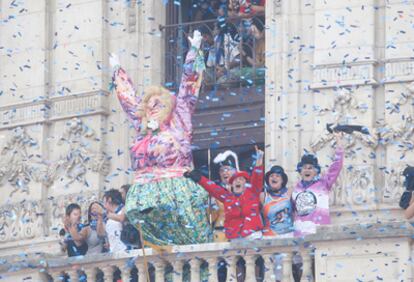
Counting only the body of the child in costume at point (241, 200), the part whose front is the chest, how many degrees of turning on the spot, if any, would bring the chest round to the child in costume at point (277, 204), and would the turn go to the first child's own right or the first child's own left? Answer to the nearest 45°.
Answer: approximately 90° to the first child's own left

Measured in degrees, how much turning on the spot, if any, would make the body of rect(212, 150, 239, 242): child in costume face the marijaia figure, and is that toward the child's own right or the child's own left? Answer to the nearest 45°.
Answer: approximately 45° to the child's own right

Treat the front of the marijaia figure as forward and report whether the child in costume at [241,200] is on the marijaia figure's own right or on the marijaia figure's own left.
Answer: on the marijaia figure's own left

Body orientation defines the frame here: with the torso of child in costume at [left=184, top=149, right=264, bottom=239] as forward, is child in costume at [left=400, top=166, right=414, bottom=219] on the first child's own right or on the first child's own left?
on the first child's own left

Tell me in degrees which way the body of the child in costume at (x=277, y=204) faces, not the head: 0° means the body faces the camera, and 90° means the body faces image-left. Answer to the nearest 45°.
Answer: approximately 0°

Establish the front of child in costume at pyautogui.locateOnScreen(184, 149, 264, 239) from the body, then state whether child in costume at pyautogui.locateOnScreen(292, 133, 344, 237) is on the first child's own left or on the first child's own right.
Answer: on the first child's own left

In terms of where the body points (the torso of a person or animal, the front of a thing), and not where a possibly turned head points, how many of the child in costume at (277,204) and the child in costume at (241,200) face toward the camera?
2

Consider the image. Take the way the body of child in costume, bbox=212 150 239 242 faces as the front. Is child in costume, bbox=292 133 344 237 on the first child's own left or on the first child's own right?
on the first child's own left
